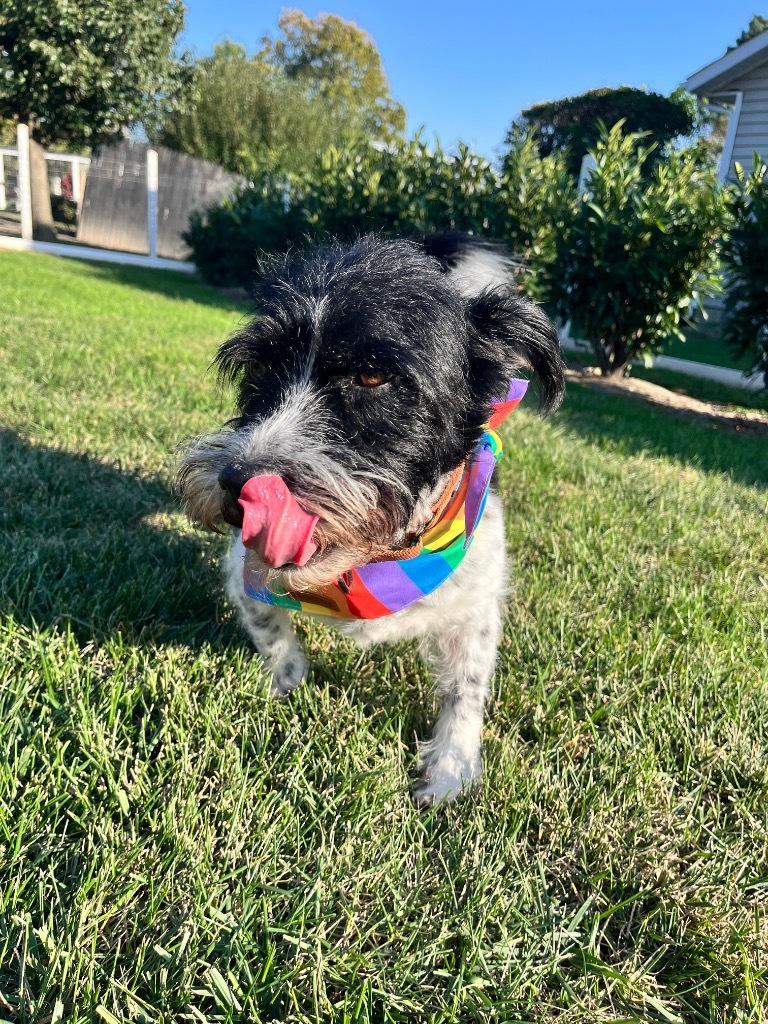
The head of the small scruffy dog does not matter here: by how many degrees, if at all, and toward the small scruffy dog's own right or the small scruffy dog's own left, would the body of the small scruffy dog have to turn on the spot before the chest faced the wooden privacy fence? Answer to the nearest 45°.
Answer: approximately 135° to the small scruffy dog's own right

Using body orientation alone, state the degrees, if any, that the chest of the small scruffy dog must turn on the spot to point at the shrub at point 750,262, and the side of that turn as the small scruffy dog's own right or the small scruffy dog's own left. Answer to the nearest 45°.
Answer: approximately 180°

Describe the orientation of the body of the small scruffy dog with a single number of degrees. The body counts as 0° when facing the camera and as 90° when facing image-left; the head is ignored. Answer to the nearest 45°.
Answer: approximately 45°

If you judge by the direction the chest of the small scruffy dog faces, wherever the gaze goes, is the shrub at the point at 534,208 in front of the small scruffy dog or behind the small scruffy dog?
behind
